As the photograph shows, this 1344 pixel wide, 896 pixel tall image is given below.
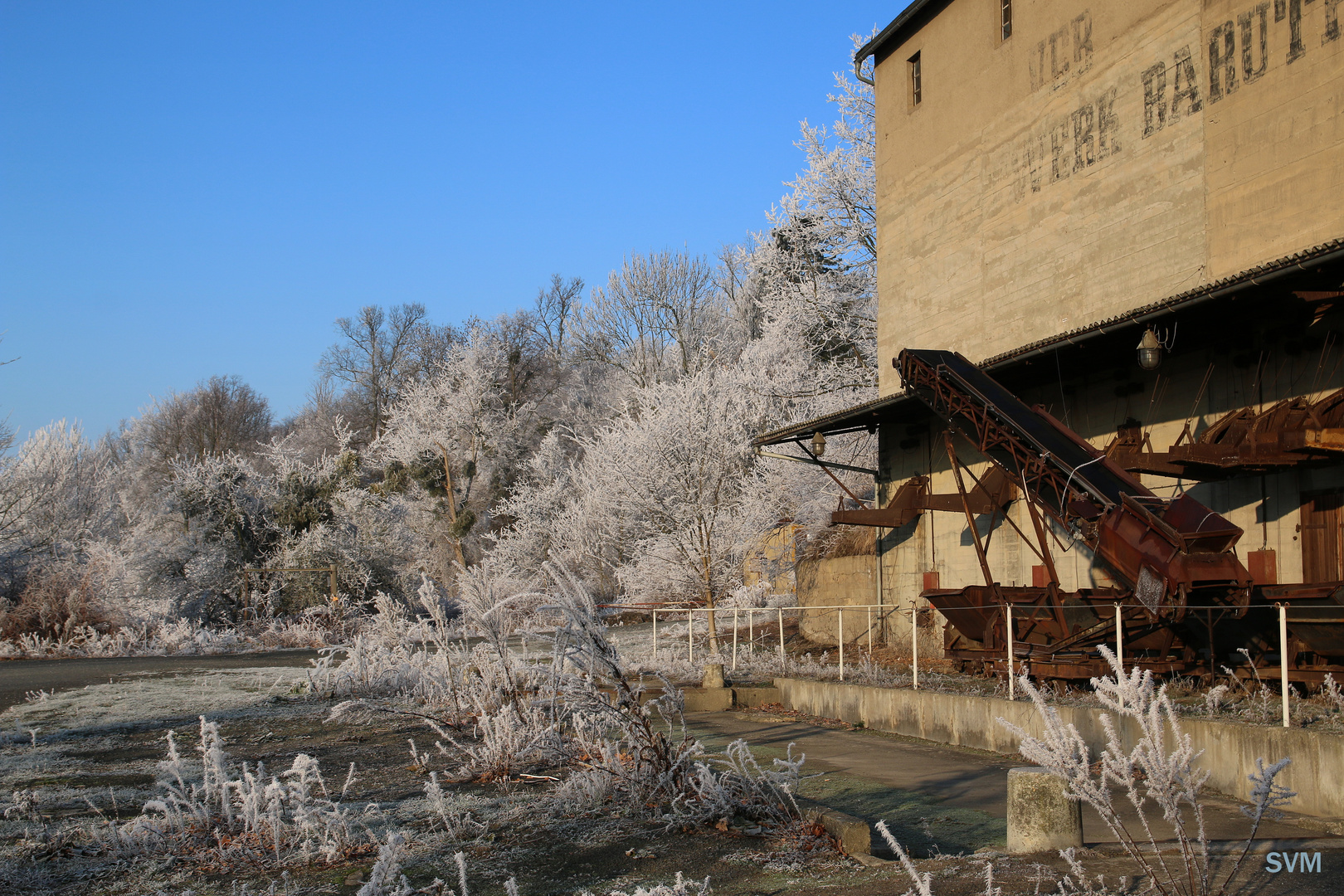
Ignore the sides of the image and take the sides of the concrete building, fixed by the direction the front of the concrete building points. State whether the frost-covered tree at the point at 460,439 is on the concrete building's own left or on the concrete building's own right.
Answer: on the concrete building's own right

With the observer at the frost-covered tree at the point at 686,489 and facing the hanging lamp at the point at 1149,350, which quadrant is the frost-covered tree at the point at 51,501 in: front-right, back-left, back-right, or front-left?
back-right

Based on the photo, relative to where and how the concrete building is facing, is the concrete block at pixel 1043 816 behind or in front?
in front

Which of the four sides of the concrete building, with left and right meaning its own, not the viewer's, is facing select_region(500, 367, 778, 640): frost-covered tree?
right

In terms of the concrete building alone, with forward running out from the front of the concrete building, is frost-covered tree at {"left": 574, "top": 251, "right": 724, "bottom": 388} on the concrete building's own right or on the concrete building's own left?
on the concrete building's own right

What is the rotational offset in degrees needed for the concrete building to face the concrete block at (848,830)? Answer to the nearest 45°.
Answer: approximately 45° to its left

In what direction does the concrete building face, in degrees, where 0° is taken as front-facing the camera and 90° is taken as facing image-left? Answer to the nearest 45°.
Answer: approximately 45°

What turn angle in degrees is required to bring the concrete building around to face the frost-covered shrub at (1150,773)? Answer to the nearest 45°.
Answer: approximately 45° to its left
